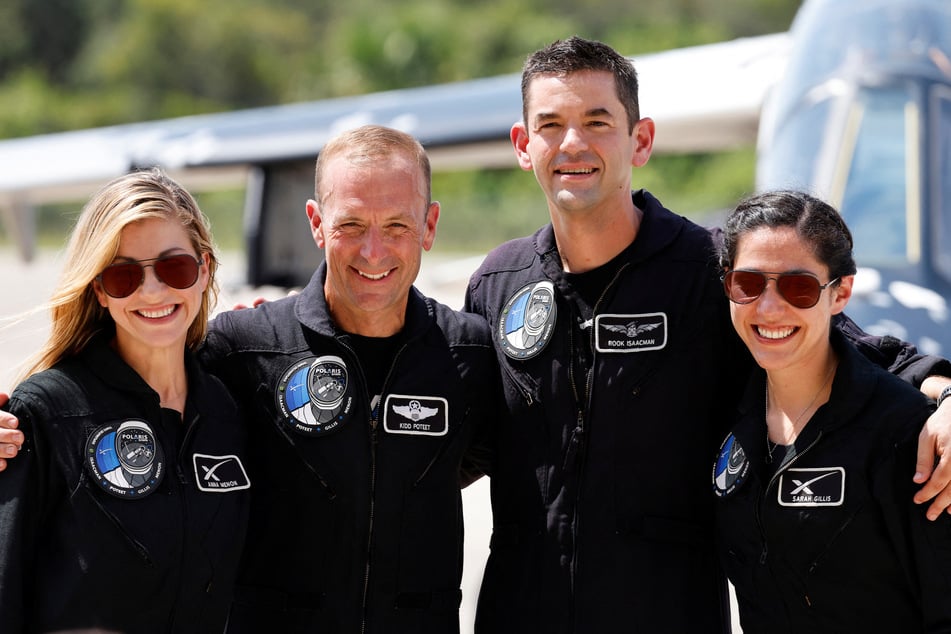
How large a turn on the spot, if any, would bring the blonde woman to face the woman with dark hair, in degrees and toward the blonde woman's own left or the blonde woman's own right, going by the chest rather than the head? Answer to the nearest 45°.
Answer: approximately 45° to the blonde woman's own left

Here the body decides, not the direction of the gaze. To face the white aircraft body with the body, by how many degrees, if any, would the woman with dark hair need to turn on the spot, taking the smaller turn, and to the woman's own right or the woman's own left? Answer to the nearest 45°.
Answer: approximately 135° to the woman's own right

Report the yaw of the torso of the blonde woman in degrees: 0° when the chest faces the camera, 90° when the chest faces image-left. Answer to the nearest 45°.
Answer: approximately 315°

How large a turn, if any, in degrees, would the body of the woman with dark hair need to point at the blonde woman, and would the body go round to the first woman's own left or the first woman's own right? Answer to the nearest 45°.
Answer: approximately 45° to the first woman's own right

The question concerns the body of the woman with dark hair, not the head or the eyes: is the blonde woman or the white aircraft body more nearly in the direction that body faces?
the blonde woman

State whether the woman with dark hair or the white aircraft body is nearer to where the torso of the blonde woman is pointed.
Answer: the woman with dark hair
